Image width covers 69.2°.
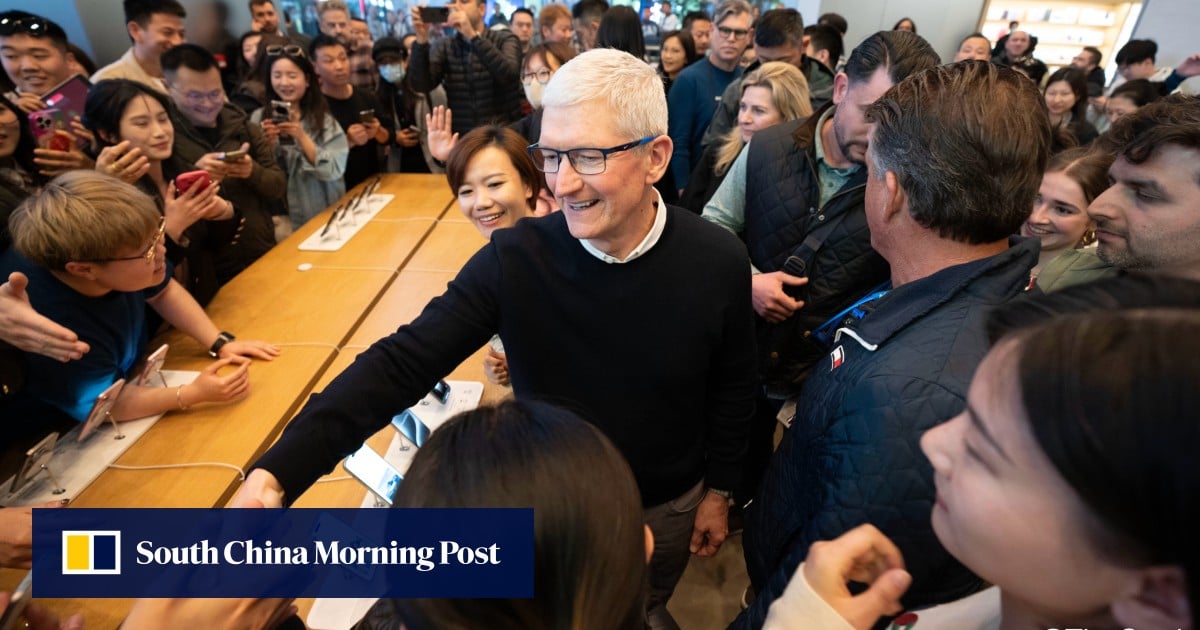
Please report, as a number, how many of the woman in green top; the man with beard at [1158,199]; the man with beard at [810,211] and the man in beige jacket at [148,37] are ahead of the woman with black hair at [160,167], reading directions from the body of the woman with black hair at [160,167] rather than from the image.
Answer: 3

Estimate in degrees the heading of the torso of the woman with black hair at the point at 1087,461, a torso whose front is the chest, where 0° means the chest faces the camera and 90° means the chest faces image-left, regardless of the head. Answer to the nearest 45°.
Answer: approximately 90°

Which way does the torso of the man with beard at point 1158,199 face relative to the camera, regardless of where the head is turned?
to the viewer's left

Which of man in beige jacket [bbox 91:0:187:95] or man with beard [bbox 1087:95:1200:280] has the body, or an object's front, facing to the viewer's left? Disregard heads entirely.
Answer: man with beard [bbox 1087:95:1200:280]

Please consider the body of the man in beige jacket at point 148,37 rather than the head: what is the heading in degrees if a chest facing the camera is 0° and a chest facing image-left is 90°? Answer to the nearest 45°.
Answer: approximately 315°

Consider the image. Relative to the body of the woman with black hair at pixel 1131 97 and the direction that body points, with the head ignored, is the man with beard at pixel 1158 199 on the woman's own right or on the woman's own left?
on the woman's own left
